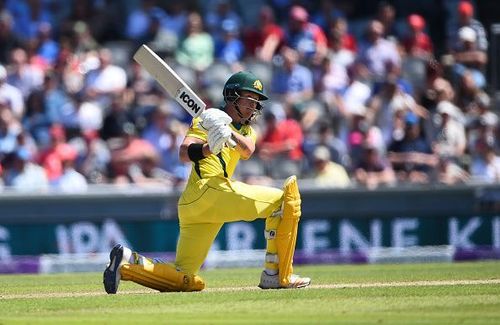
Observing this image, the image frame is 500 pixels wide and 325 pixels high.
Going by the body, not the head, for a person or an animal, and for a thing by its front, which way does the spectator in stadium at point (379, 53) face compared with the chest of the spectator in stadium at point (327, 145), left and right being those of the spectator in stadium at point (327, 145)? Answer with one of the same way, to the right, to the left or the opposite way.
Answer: the same way

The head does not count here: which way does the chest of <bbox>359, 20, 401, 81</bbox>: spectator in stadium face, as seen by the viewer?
toward the camera

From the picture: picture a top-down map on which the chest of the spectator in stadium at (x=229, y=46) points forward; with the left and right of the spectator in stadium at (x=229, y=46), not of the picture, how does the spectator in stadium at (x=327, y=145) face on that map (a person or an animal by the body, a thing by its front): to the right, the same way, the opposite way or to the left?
the same way

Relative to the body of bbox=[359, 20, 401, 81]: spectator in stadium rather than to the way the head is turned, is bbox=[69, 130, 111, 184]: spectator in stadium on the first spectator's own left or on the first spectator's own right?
on the first spectator's own right

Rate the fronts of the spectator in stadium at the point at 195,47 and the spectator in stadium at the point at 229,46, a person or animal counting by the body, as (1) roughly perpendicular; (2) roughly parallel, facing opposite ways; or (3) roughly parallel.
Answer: roughly parallel

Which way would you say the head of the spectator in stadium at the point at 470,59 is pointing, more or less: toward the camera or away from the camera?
toward the camera

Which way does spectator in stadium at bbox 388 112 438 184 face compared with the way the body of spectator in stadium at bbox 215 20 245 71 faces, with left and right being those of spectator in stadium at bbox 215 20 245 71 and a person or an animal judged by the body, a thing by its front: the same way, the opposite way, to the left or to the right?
the same way

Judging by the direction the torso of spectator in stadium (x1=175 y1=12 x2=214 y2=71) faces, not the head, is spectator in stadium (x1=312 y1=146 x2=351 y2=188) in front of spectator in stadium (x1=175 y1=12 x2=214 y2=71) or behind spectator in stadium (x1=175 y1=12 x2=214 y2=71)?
in front

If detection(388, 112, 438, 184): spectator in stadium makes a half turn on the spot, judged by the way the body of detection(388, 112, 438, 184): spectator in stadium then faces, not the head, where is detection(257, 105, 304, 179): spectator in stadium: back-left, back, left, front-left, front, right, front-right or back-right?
left

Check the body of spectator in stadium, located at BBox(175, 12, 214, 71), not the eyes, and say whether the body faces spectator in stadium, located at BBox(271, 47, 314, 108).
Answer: no

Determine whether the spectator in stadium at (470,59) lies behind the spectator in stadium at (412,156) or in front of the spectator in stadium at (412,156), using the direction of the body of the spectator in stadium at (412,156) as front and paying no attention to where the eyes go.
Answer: behind

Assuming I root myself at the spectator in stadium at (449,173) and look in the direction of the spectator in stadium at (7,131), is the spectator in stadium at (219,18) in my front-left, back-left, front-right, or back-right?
front-right

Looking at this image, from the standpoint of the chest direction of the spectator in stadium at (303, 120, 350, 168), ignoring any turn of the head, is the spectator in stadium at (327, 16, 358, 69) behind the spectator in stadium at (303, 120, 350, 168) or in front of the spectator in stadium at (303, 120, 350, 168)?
behind

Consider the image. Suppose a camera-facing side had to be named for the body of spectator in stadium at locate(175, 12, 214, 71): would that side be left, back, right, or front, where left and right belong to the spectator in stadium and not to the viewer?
front

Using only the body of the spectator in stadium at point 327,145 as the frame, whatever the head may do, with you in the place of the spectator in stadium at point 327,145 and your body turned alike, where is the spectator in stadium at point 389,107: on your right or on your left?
on your left

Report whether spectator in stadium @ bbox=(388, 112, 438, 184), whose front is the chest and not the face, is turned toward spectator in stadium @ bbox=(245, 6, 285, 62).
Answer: no

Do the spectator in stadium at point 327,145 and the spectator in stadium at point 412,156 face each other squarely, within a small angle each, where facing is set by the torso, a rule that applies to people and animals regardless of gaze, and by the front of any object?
no

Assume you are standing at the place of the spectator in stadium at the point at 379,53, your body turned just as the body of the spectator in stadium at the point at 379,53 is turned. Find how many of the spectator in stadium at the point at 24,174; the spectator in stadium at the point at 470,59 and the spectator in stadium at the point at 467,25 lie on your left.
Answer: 2

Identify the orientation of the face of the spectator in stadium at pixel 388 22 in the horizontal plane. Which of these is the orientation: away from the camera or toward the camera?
toward the camera

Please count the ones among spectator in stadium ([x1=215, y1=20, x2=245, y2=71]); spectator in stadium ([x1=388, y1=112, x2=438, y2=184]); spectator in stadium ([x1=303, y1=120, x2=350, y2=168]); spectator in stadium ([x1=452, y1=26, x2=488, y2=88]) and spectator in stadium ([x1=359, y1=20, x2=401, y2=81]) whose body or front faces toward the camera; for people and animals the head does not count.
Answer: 5

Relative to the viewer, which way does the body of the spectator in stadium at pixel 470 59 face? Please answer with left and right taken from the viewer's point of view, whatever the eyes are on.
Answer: facing the viewer

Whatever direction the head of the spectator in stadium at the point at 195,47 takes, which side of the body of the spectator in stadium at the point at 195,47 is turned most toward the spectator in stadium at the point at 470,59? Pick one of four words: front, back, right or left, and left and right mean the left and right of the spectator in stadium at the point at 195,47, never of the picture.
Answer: left

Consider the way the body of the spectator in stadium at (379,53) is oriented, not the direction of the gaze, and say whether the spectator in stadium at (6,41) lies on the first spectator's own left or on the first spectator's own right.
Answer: on the first spectator's own right
